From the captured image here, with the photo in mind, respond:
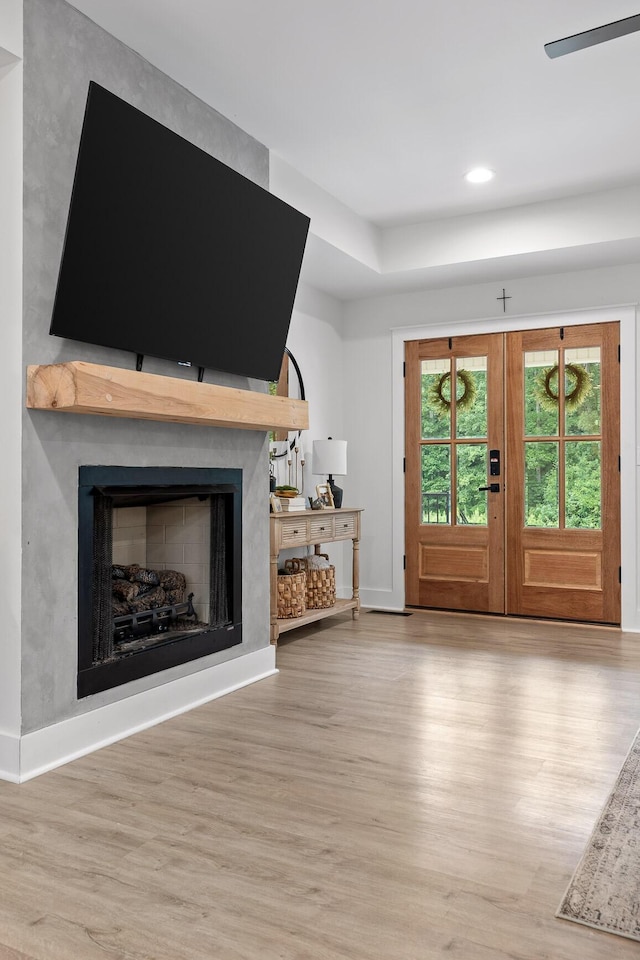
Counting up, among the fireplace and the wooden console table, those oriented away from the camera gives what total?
0

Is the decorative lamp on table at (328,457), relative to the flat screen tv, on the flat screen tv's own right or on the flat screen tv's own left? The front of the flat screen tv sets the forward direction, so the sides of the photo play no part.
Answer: on the flat screen tv's own left

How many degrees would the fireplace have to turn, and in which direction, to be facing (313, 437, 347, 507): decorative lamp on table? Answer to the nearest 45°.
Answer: approximately 90° to its left

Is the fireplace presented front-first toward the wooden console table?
no

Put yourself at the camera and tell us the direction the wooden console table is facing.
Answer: facing the viewer and to the right of the viewer

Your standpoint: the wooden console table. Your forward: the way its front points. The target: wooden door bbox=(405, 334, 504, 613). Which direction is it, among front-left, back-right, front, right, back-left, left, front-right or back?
left

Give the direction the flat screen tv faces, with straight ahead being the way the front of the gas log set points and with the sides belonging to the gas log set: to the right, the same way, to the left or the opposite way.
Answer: the same way

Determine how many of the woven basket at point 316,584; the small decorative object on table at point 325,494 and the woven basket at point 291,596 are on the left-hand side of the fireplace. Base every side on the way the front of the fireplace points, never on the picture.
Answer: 3

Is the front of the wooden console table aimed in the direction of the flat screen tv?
no

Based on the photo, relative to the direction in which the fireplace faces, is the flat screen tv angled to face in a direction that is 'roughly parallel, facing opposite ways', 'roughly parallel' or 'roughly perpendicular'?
roughly parallel

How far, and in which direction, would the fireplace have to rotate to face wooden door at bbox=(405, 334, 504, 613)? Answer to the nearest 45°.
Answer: approximately 90° to its left

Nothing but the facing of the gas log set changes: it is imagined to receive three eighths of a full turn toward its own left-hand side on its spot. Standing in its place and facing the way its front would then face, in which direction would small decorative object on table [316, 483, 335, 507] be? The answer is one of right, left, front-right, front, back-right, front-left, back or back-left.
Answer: front-right

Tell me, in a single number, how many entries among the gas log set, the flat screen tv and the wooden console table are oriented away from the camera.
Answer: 0

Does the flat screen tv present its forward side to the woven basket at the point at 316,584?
no

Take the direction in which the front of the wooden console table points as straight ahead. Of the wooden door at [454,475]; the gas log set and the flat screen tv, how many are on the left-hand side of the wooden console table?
1
